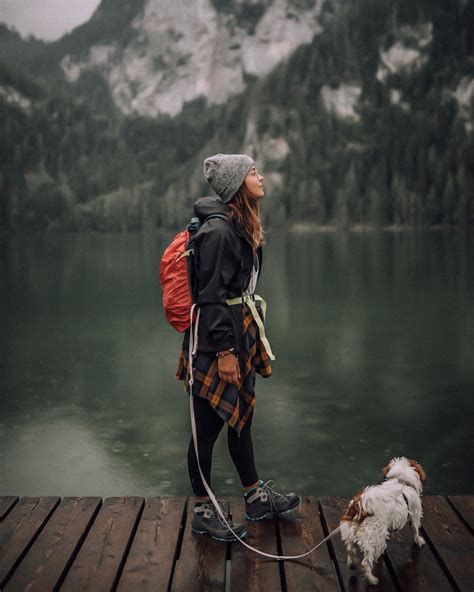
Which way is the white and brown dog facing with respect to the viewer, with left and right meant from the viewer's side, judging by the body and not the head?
facing away from the viewer and to the right of the viewer

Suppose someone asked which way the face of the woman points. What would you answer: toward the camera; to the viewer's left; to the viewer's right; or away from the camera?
to the viewer's right

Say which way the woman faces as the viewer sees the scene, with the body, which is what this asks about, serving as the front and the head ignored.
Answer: to the viewer's right
